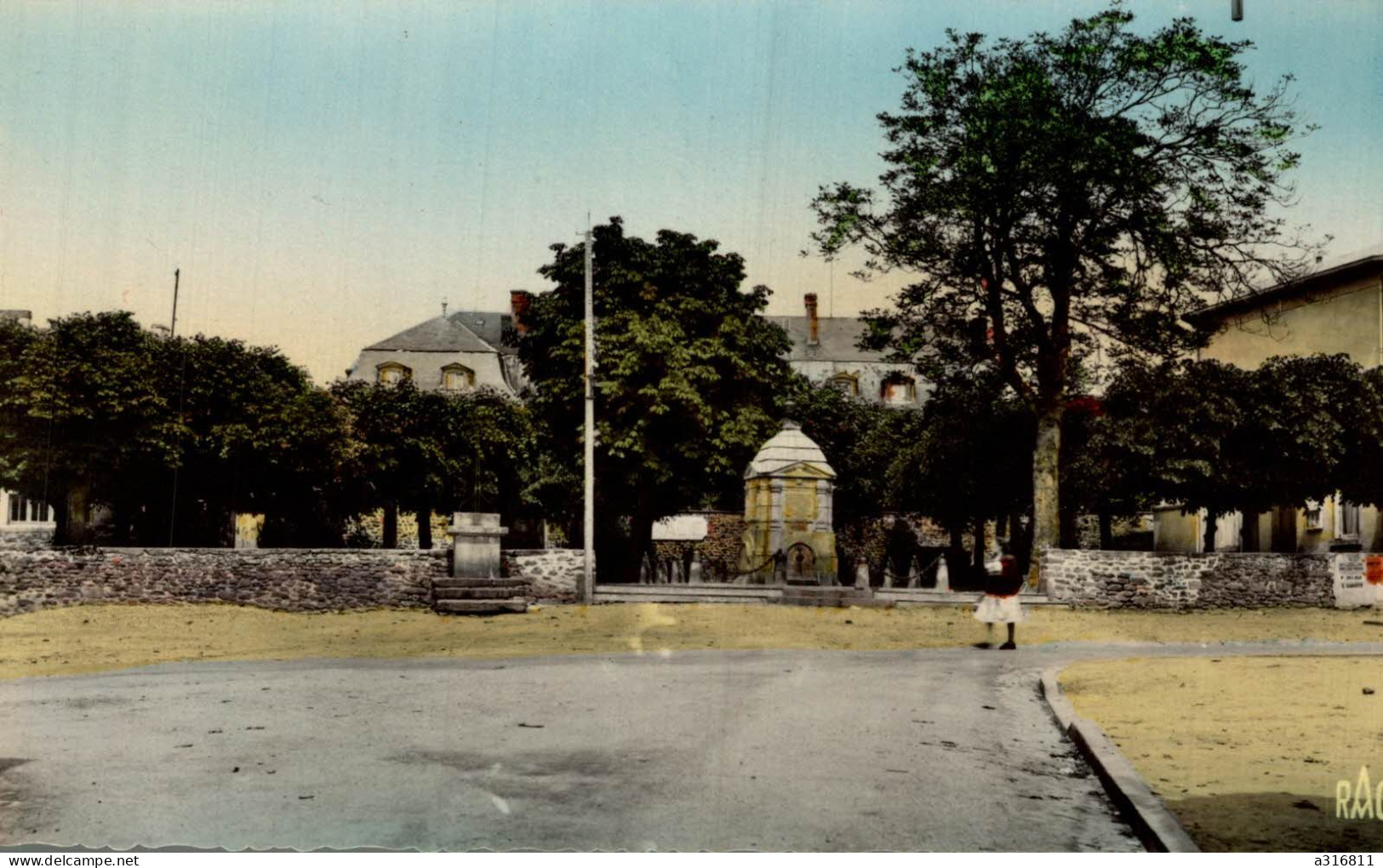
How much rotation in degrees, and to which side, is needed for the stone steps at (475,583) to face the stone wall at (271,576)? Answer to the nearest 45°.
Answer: approximately 90° to its right

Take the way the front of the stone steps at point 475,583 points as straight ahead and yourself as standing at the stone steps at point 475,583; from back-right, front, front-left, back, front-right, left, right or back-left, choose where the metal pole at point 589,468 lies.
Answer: back-left

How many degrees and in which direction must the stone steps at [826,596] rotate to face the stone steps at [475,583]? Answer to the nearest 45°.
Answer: approximately 90° to its right

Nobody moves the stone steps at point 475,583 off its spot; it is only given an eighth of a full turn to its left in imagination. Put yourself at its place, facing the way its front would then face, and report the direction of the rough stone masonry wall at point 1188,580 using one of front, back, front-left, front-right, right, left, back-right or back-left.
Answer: front-left

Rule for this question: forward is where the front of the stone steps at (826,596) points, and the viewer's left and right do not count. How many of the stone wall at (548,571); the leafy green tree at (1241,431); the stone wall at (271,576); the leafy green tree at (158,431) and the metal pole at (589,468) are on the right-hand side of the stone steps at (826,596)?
4

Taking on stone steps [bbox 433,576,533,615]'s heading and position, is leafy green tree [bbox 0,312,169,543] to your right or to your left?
on your right

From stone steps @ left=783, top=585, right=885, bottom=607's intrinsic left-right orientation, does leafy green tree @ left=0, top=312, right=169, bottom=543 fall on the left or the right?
on its right

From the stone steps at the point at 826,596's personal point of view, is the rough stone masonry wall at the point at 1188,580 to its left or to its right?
on its left
